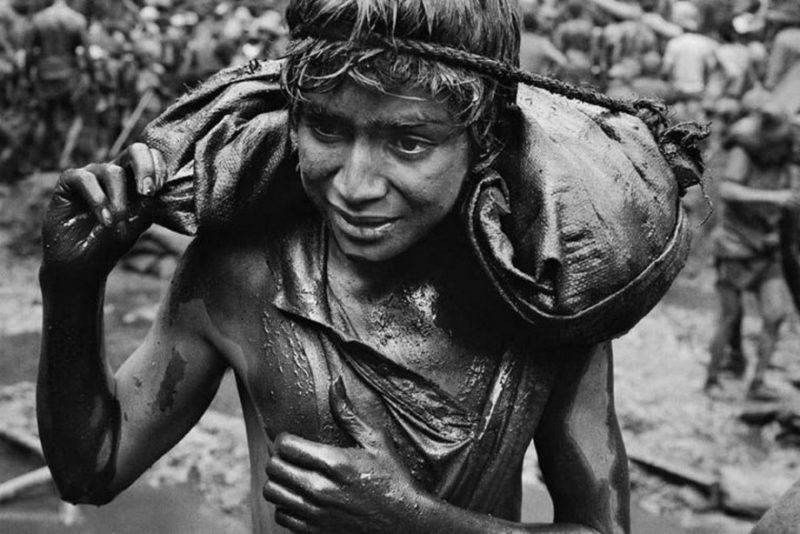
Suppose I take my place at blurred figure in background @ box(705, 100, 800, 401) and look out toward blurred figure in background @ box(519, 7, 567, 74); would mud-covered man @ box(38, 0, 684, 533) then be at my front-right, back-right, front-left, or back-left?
back-left

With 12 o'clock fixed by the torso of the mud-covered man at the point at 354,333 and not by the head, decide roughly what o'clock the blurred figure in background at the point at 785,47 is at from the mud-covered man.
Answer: The blurred figure in background is roughly at 7 o'clock from the mud-covered man.

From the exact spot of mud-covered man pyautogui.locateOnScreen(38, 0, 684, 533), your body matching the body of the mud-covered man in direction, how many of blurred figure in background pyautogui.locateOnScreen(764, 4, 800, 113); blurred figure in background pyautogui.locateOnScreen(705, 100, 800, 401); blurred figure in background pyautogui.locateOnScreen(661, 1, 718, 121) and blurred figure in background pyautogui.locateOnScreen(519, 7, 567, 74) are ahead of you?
0

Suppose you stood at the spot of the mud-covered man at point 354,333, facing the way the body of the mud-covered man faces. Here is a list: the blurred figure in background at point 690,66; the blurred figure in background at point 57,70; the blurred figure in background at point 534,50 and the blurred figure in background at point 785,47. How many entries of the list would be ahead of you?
0

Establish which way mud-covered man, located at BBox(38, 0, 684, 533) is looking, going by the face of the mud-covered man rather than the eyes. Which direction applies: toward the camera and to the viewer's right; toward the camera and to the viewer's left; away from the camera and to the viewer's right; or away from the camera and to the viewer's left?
toward the camera and to the viewer's left

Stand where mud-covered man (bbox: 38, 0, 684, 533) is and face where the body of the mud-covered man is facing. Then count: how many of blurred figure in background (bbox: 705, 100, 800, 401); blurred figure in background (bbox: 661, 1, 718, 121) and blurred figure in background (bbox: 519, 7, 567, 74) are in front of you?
0

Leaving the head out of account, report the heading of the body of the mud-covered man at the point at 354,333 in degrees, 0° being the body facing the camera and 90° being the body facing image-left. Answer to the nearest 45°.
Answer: approximately 0°

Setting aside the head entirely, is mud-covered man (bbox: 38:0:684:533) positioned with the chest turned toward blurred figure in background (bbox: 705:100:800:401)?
no

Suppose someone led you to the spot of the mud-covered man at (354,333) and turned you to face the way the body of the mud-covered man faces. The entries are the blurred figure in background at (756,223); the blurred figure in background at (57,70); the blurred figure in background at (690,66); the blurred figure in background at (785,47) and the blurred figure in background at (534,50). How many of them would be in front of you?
0

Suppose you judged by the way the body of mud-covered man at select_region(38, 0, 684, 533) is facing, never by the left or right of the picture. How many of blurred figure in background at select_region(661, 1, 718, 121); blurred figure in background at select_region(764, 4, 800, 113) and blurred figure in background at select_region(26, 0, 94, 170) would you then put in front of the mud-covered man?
0

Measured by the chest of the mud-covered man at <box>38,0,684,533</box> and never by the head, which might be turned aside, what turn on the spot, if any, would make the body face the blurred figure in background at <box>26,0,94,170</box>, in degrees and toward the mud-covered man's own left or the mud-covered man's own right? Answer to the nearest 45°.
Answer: approximately 180°

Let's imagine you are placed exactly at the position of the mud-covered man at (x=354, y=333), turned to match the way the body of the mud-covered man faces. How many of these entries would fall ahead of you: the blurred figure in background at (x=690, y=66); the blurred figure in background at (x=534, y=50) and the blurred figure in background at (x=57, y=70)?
0

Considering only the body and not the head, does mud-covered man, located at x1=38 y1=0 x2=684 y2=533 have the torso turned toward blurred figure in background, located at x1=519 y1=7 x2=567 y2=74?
no

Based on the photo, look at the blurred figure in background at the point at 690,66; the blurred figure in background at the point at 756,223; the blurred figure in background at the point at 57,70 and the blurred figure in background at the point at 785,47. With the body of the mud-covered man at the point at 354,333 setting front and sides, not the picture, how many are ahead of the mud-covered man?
0
